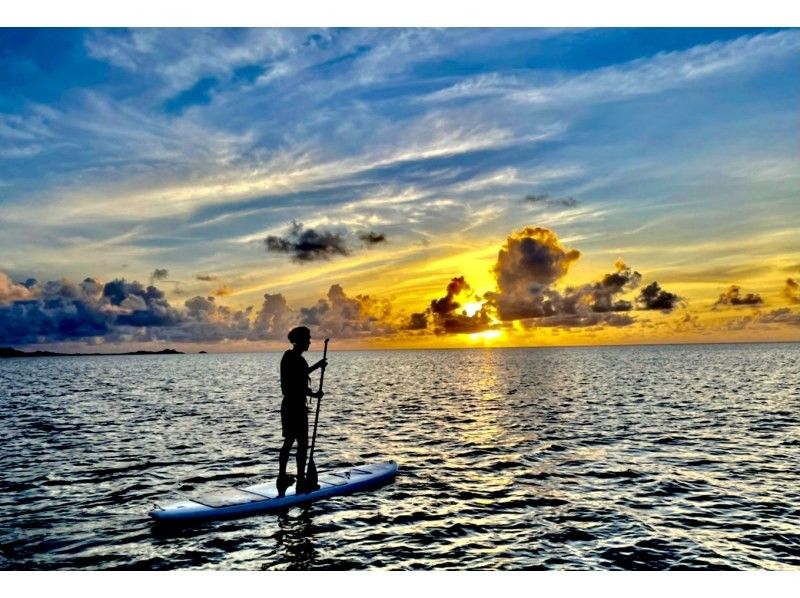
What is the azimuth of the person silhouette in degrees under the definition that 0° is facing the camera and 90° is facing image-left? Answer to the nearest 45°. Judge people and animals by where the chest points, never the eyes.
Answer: approximately 270°
